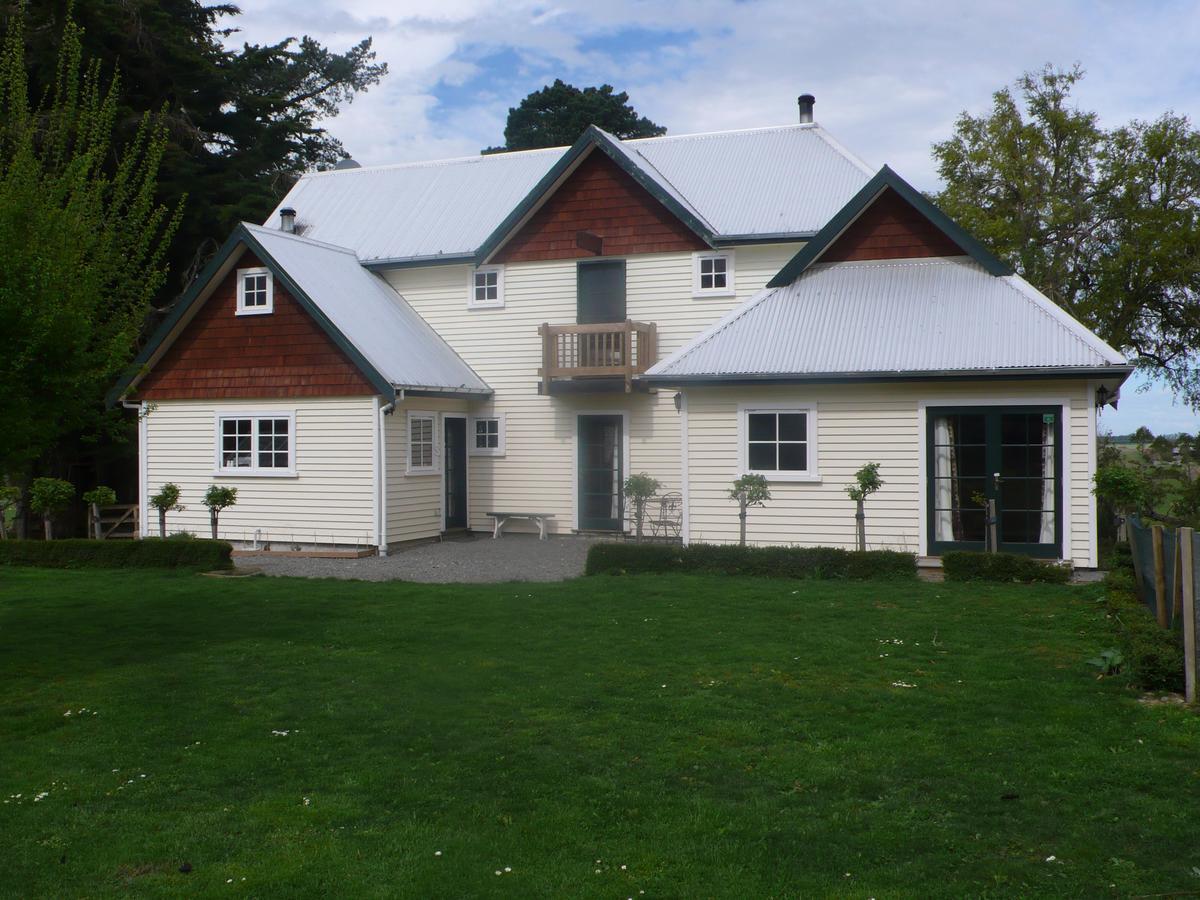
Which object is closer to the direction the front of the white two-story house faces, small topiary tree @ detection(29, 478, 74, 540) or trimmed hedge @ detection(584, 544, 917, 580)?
the trimmed hedge

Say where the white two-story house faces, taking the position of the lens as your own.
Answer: facing the viewer

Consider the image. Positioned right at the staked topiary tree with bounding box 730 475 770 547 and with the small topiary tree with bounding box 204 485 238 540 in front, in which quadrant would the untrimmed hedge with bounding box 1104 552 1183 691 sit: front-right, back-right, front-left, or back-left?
back-left

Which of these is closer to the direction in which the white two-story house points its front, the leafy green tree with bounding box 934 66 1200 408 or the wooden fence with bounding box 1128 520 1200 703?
the wooden fence

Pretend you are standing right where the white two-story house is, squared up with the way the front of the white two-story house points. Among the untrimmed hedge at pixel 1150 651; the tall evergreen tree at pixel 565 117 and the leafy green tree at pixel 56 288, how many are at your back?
1

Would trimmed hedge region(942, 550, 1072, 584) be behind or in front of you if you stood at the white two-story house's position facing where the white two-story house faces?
in front

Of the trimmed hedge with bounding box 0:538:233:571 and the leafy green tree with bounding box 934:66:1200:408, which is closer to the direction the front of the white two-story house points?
the trimmed hedge

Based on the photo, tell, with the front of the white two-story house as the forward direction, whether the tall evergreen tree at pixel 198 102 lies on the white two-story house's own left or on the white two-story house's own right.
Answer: on the white two-story house's own right

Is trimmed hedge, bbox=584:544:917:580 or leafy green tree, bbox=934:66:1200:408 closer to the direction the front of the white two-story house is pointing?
the trimmed hedge

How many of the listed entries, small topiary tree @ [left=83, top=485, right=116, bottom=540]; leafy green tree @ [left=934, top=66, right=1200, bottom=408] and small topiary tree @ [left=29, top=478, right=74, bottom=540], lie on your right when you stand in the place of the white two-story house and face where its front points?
2

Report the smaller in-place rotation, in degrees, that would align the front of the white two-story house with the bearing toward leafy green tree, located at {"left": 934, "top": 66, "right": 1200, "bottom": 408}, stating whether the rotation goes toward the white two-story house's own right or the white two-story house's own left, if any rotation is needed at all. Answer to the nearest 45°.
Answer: approximately 135° to the white two-story house's own left

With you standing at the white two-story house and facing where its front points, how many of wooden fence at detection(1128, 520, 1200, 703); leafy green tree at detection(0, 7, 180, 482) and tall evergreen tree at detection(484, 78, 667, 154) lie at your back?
1

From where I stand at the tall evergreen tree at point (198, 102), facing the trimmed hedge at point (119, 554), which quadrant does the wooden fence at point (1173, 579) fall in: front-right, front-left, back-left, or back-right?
front-left

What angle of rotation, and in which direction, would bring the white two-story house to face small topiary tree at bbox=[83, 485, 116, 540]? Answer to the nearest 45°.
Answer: approximately 90° to its right

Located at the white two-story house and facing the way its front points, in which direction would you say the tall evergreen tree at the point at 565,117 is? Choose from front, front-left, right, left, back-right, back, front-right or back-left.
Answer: back
